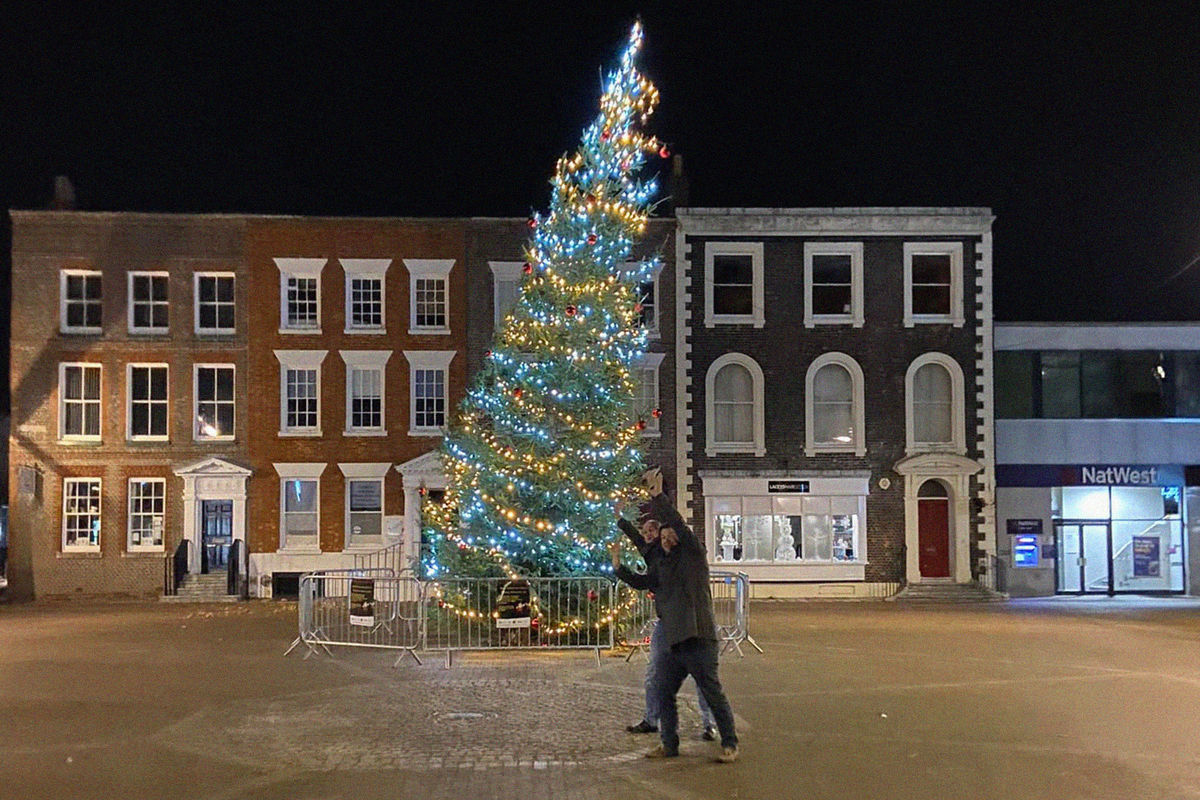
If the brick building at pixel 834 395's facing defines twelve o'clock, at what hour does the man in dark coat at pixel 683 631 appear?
The man in dark coat is roughly at 12 o'clock from the brick building.

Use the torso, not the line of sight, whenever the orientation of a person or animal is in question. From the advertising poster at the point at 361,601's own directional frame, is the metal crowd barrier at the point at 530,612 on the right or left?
on its left

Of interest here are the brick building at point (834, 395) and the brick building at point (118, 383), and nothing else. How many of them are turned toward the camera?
2

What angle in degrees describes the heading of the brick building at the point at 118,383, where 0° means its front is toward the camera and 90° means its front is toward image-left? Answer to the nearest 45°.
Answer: approximately 0°

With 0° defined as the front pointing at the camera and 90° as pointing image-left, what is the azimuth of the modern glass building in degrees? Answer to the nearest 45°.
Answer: approximately 0°
